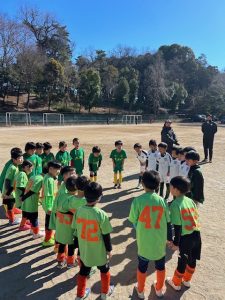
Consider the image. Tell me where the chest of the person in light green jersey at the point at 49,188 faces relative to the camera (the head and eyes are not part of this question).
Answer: to the viewer's right

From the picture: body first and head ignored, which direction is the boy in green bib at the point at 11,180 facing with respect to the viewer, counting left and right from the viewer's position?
facing to the right of the viewer

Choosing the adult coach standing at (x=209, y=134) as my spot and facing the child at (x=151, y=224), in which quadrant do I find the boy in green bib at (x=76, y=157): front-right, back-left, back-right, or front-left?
front-right

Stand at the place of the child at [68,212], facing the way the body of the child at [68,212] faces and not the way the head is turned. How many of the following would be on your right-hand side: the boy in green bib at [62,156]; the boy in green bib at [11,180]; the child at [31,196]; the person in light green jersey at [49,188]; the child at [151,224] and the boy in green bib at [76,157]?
1

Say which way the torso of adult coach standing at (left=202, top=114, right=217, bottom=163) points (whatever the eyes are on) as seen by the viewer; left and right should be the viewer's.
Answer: facing the viewer

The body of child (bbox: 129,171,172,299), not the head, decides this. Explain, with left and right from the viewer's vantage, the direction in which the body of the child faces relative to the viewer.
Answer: facing away from the viewer

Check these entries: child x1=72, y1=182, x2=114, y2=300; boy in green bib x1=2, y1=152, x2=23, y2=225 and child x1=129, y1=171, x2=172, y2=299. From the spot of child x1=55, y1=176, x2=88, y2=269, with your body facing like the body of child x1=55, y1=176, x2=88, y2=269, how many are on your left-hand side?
1

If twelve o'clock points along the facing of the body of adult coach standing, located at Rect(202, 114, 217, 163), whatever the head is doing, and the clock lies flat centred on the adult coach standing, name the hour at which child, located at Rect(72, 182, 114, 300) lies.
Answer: The child is roughly at 12 o'clock from the adult coach standing.

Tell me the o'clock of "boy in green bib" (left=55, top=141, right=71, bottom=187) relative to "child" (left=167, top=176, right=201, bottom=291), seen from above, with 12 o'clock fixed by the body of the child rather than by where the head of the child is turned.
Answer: The boy in green bib is roughly at 12 o'clock from the child.

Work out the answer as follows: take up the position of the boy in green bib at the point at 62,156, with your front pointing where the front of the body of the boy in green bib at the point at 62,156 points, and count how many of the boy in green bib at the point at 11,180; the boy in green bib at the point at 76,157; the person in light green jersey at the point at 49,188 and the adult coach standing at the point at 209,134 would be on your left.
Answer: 2

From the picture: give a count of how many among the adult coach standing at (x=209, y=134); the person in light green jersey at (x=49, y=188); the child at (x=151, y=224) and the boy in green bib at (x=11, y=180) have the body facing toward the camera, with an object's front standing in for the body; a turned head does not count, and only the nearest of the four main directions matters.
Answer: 1

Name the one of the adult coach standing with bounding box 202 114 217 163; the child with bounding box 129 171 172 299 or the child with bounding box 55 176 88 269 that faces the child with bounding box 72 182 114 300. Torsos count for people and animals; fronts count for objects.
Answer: the adult coach standing

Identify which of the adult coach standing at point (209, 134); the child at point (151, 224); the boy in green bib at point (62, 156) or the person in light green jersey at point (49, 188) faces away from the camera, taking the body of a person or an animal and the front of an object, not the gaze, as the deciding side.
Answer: the child

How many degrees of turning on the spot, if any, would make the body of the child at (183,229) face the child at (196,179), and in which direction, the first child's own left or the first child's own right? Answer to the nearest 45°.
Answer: approximately 45° to the first child's own right

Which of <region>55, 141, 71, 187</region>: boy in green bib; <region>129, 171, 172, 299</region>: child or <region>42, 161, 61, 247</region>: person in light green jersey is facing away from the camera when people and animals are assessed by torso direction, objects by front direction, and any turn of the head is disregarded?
the child

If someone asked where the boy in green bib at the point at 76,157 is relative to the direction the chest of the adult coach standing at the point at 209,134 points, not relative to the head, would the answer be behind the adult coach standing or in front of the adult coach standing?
in front

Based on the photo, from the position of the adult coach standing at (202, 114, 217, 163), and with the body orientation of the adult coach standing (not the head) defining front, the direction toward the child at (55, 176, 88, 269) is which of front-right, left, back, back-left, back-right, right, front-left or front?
front

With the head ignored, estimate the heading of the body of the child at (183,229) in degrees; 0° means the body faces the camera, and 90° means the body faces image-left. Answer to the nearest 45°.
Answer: approximately 135°

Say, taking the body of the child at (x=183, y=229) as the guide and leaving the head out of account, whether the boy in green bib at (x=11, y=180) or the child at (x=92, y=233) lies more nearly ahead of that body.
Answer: the boy in green bib

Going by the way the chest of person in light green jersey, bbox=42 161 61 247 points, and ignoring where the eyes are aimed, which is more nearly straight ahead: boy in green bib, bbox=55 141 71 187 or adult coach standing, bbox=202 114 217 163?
the adult coach standing

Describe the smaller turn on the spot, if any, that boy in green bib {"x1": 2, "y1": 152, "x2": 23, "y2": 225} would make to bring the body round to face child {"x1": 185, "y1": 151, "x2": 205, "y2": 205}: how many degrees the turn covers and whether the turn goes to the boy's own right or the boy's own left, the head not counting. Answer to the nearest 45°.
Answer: approximately 45° to the boy's own right
